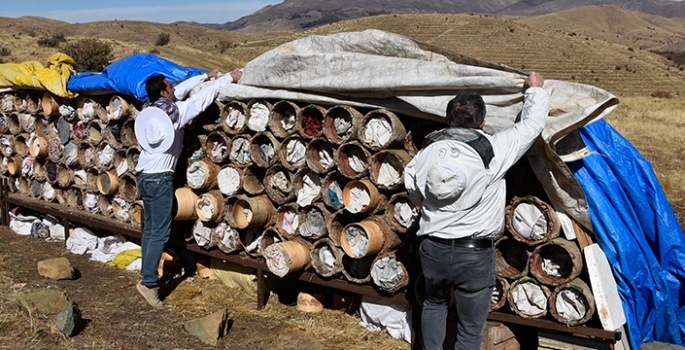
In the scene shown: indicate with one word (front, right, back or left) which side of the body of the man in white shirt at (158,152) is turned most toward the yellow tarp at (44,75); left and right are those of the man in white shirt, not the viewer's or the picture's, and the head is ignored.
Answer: left

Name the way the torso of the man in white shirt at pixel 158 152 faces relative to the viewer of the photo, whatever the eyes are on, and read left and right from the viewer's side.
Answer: facing away from the viewer and to the right of the viewer

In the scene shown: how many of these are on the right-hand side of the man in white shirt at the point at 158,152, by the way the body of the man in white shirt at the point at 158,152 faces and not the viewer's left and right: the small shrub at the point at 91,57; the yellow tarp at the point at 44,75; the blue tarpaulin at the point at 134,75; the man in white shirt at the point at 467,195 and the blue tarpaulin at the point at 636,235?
2

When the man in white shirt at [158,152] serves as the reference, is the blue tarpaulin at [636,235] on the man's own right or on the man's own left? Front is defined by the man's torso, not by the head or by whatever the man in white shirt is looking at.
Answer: on the man's own right

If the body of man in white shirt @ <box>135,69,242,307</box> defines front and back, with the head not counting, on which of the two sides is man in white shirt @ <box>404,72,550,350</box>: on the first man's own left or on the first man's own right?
on the first man's own right

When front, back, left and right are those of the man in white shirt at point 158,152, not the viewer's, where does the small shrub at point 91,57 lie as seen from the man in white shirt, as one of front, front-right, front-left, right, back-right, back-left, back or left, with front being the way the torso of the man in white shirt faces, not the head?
front-left
